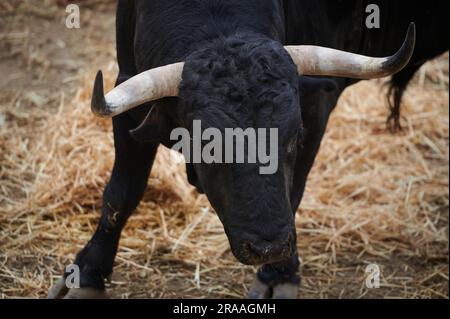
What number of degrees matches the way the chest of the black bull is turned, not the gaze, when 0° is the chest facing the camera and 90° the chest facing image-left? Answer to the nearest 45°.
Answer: approximately 45°
